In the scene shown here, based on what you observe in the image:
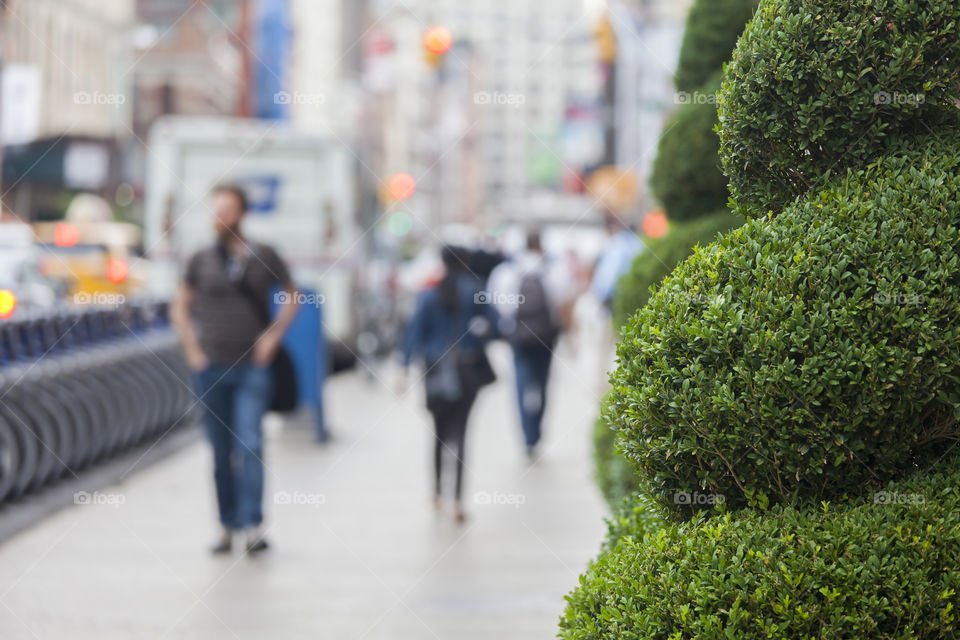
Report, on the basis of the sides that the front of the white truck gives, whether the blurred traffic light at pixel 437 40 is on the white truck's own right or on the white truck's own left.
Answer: on the white truck's own right

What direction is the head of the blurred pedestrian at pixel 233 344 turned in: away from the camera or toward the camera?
toward the camera

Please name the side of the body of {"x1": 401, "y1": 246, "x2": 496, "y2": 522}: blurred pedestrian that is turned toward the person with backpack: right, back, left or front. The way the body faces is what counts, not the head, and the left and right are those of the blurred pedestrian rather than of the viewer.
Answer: front

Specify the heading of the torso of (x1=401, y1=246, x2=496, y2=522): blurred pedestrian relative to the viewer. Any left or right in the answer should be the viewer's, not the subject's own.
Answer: facing away from the viewer

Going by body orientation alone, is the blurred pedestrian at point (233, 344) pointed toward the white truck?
no

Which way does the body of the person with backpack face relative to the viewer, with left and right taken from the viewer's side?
facing away from the viewer

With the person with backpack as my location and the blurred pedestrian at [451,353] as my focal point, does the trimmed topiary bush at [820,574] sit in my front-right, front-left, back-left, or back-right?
front-left

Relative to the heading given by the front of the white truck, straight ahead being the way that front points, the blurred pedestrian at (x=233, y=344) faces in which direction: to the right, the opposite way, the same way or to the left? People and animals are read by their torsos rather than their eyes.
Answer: the opposite way

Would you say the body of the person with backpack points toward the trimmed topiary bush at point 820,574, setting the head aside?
no

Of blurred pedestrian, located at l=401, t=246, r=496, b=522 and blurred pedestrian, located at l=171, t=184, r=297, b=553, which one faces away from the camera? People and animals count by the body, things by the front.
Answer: blurred pedestrian, located at l=401, t=246, r=496, b=522

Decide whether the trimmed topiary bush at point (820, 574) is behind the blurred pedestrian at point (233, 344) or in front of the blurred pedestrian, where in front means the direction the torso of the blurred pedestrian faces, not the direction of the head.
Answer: in front

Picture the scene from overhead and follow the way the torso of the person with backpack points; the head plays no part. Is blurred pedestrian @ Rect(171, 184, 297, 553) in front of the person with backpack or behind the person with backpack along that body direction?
behind

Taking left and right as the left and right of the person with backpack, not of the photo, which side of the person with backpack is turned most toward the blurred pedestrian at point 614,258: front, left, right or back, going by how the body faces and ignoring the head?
front

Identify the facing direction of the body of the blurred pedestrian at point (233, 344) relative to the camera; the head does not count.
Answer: toward the camera

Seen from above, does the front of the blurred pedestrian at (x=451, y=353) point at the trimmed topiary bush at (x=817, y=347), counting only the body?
no

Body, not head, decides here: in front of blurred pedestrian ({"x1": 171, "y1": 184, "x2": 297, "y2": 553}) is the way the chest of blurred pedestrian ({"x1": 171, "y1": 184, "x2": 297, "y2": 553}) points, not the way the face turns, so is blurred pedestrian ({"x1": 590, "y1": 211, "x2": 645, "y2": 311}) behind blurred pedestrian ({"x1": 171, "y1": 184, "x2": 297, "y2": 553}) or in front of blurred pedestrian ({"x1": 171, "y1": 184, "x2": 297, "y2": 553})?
behind

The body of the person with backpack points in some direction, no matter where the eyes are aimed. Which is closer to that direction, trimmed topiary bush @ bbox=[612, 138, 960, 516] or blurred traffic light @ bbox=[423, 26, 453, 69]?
the blurred traffic light

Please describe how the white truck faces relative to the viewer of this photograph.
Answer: facing away from the viewer
